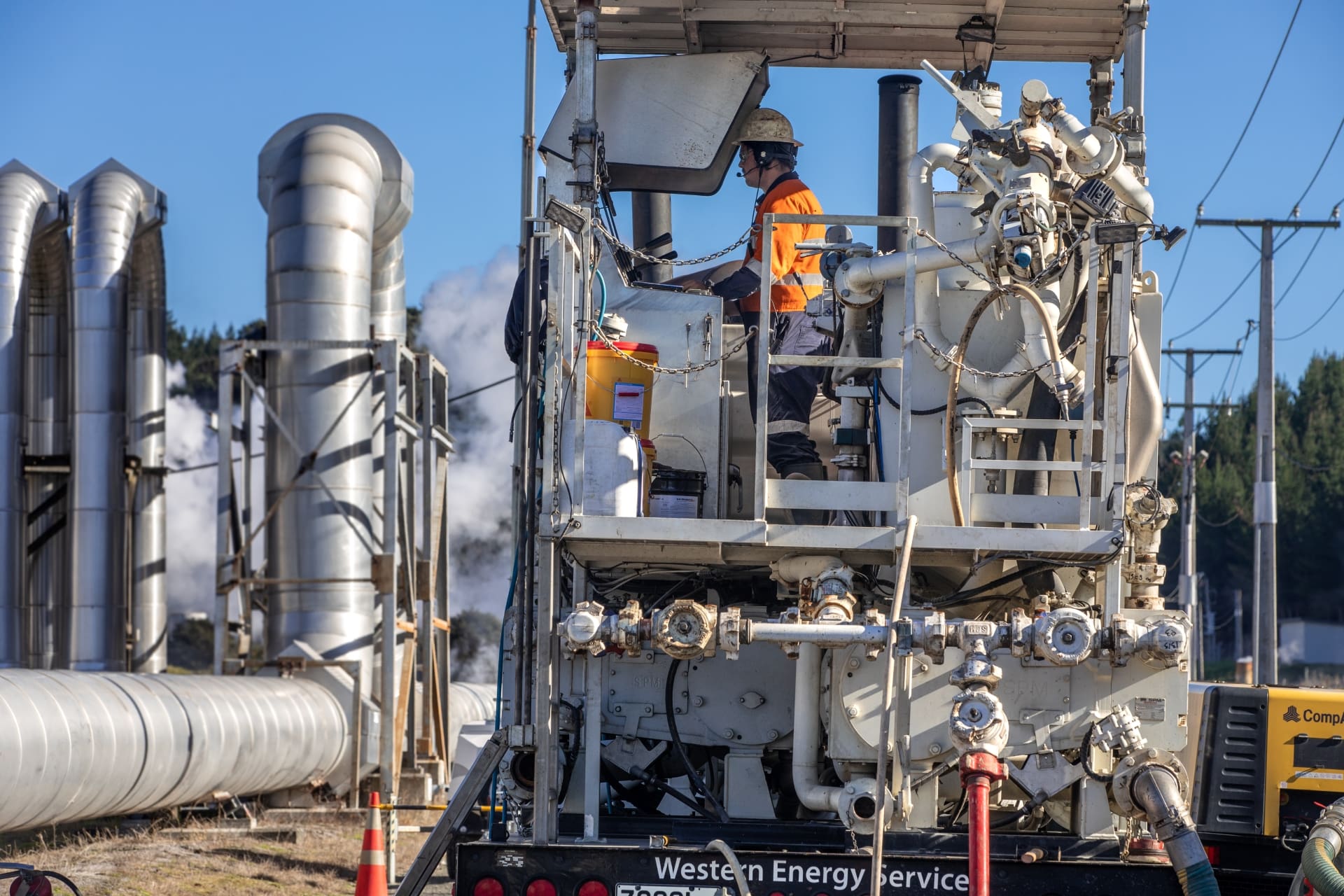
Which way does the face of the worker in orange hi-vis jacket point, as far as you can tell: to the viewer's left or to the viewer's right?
to the viewer's left

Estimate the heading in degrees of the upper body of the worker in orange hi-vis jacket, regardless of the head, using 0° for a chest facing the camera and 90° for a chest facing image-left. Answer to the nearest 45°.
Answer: approximately 90°

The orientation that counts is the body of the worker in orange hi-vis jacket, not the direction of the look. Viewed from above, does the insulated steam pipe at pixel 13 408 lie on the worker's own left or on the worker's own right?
on the worker's own right

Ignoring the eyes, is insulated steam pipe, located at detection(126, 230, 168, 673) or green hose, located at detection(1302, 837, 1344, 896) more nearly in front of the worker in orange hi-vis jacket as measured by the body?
the insulated steam pipe

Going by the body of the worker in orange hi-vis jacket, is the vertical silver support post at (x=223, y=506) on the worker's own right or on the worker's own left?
on the worker's own right

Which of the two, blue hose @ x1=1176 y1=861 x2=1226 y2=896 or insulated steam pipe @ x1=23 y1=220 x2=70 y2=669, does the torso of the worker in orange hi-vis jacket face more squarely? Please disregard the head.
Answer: the insulated steam pipe

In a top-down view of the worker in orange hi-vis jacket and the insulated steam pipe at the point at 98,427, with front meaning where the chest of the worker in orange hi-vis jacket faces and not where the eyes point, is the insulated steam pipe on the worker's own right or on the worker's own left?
on the worker's own right
